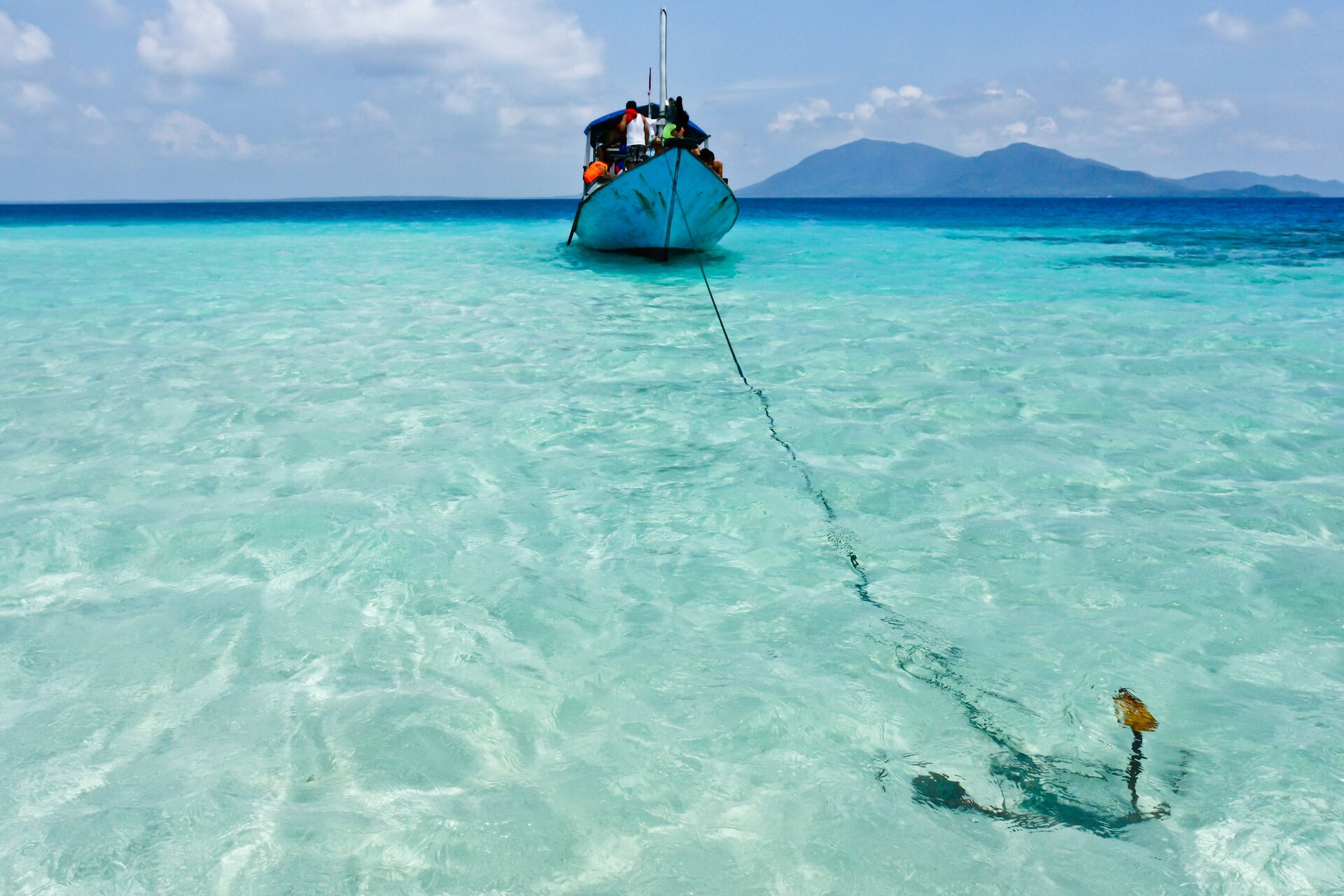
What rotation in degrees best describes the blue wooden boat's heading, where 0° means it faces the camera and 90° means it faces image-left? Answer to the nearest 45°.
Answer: approximately 0°

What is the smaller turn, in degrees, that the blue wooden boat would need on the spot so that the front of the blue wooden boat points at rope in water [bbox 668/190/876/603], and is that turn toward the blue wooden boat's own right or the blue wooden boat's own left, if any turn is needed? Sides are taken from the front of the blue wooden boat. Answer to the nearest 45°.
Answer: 0° — it already faces it
